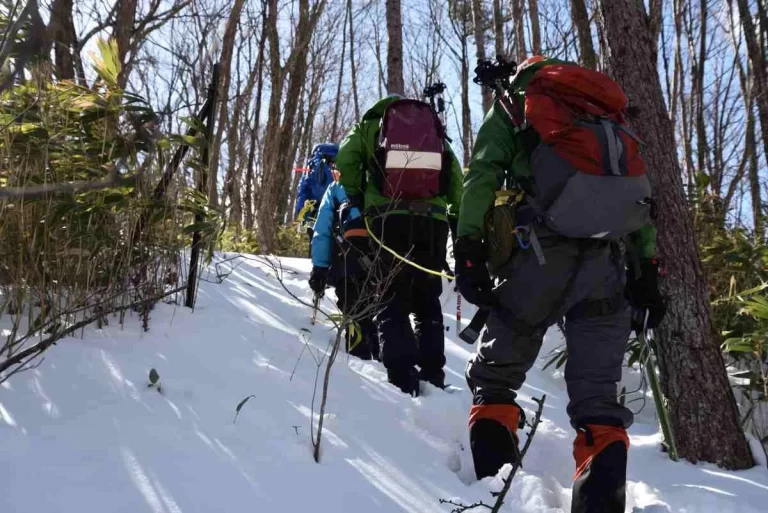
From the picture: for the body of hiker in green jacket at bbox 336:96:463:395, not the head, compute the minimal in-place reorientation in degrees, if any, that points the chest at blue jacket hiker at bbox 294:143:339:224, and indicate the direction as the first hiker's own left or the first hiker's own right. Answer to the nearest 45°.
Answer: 0° — they already face them

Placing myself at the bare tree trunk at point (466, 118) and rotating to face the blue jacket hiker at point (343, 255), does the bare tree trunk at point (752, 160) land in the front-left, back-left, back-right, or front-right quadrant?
front-left

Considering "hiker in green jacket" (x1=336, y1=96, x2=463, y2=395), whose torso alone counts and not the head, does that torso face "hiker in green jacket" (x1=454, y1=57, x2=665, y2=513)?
no

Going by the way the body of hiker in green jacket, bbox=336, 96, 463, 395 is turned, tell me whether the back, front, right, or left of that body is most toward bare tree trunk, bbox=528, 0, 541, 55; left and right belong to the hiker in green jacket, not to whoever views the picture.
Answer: front

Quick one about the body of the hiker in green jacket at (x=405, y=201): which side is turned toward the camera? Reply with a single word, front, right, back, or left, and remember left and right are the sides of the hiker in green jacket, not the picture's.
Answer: back

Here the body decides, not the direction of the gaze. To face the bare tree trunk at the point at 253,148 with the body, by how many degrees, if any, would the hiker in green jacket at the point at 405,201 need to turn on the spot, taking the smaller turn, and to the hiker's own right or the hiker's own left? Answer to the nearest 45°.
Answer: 0° — they already face it

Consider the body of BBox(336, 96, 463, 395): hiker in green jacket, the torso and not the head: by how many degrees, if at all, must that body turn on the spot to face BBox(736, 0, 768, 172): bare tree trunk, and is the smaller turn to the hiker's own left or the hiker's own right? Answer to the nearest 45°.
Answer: approximately 45° to the hiker's own right

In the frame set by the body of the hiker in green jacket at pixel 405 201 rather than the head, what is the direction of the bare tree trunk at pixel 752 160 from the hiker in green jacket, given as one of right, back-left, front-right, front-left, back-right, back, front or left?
front-right

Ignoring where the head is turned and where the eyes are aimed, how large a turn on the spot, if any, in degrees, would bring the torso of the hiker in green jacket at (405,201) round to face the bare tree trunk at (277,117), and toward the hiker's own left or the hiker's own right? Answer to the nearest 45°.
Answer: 0° — they already face it

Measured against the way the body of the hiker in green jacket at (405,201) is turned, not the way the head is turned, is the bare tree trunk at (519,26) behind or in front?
in front

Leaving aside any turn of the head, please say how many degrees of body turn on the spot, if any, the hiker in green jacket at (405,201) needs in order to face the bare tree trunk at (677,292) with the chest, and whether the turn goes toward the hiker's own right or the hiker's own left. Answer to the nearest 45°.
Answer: approximately 135° to the hiker's own right

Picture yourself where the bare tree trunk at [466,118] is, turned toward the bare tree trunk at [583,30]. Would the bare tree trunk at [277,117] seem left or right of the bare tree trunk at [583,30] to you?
right

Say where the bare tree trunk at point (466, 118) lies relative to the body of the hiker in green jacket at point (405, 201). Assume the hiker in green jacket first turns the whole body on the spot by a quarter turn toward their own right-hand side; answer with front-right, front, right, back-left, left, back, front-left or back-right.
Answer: left

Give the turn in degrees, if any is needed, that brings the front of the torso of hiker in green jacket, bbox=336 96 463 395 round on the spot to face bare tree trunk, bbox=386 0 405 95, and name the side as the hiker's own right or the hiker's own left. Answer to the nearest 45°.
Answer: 0° — they already face it

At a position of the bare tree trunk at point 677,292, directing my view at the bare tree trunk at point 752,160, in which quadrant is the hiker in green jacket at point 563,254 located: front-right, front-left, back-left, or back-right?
back-left
